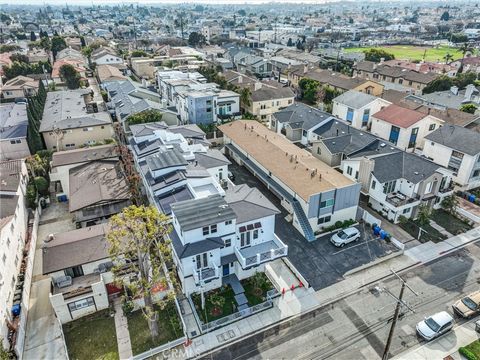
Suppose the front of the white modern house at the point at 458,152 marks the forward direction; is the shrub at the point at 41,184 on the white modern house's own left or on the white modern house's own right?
on the white modern house's own right

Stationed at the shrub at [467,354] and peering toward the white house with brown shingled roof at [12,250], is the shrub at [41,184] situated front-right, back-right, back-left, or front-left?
front-right

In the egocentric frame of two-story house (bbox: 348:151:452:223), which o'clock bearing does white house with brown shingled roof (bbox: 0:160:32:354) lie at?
The white house with brown shingled roof is roughly at 3 o'clock from the two-story house.

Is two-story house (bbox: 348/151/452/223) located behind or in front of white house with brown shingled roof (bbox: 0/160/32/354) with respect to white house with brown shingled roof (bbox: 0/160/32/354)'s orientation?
in front

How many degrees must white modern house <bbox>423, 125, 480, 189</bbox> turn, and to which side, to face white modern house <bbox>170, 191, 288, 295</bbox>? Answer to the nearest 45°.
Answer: approximately 90° to its right

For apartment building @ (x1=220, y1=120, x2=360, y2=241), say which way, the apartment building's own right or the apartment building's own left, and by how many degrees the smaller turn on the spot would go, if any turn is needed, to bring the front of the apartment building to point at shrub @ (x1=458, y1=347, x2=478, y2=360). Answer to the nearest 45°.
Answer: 0° — it already faces it

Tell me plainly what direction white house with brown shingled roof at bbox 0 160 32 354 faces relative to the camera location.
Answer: facing the viewer and to the right of the viewer

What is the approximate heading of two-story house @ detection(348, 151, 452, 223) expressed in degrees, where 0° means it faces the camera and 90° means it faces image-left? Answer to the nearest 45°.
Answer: approximately 315°

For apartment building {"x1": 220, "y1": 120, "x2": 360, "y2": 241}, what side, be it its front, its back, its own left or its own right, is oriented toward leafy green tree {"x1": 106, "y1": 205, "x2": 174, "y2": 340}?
right

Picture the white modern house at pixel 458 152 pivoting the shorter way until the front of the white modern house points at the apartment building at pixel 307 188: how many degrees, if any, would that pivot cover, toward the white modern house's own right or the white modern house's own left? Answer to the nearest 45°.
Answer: approximately 90° to the white modern house's own right

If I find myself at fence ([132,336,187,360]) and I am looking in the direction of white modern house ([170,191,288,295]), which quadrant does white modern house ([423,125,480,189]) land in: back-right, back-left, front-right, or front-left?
front-right

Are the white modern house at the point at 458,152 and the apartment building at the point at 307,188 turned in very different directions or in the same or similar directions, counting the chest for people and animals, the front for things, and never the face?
same or similar directions

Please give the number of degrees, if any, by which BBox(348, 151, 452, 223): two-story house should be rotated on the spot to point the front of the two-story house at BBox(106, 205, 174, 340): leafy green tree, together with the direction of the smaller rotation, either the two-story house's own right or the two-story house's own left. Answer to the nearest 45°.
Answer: approximately 90° to the two-story house's own right

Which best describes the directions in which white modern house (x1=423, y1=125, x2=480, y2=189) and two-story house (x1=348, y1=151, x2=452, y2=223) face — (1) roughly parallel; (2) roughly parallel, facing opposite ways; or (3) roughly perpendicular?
roughly parallel
